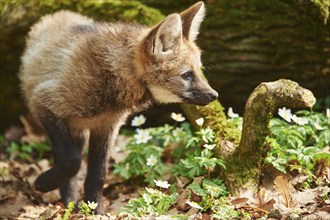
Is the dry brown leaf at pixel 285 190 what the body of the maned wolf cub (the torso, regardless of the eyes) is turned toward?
yes

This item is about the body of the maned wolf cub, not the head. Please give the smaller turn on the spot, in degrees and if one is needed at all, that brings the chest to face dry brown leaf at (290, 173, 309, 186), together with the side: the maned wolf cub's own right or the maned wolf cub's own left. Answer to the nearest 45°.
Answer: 0° — it already faces it

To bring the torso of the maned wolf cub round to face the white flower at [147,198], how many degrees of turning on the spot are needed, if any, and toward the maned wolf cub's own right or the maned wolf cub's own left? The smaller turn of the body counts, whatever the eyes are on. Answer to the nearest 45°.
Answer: approximately 45° to the maned wolf cub's own right

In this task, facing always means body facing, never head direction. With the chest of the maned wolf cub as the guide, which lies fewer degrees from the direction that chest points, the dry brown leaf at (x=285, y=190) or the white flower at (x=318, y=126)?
the dry brown leaf

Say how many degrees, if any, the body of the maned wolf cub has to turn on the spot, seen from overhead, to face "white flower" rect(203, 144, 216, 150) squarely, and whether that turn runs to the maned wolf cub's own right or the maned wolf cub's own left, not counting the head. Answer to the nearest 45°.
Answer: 0° — it already faces it

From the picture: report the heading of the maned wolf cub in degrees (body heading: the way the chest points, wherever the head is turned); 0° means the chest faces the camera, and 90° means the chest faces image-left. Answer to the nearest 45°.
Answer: approximately 315°

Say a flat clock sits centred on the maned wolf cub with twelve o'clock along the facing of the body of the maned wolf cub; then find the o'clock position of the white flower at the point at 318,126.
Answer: The white flower is roughly at 11 o'clock from the maned wolf cub.
